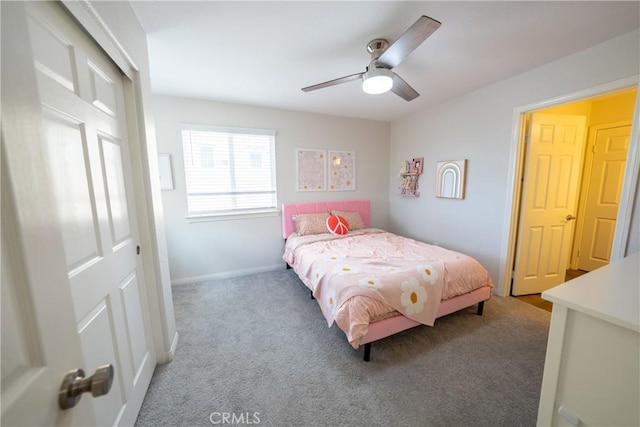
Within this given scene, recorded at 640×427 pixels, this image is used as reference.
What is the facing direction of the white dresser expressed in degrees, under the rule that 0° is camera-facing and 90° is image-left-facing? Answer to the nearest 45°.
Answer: approximately 135°

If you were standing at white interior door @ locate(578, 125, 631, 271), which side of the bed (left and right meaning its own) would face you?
left

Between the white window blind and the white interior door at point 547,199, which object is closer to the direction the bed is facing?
the white interior door

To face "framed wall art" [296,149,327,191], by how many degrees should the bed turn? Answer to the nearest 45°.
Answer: approximately 180°

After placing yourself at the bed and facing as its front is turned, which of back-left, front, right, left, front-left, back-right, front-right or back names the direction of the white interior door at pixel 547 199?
left

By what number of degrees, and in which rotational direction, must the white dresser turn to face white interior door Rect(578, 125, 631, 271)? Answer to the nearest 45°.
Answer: approximately 45° to its right

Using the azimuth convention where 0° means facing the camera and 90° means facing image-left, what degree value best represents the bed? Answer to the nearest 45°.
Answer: approximately 315°
